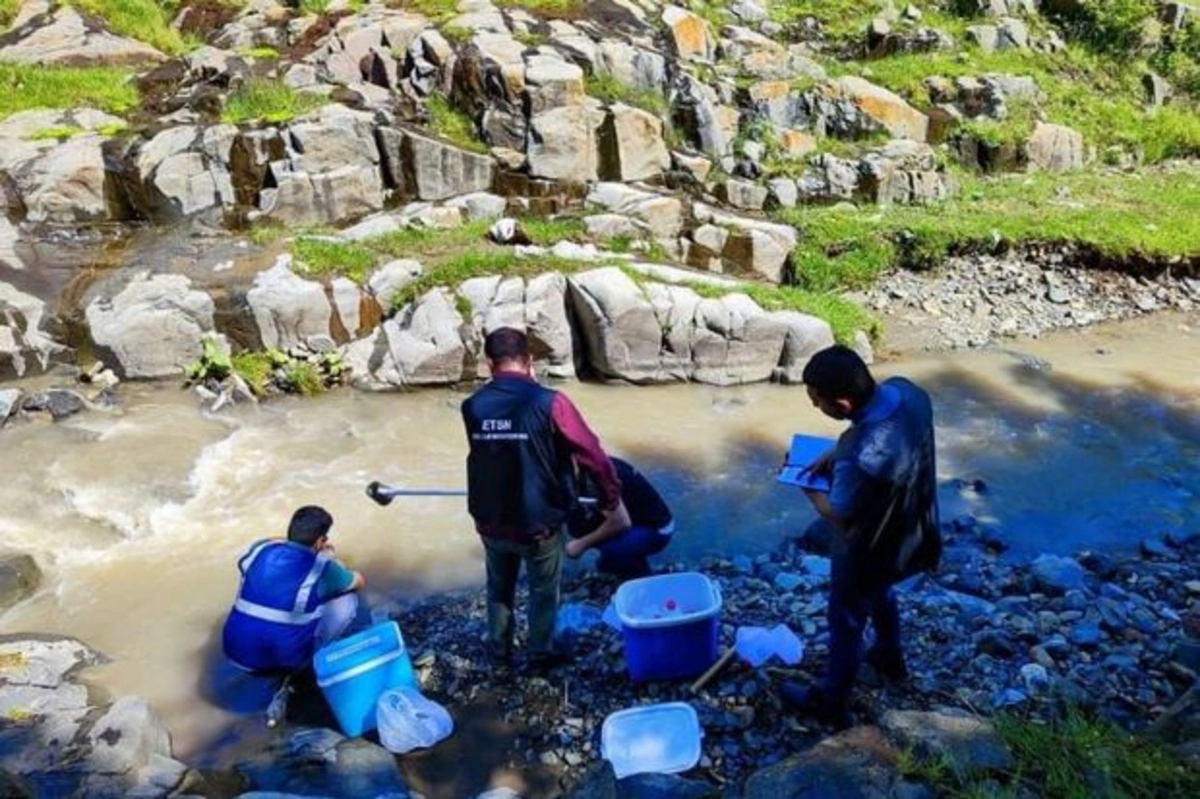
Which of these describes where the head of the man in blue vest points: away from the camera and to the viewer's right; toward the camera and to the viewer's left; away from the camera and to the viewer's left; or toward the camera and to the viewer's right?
away from the camera and to the viewer's right

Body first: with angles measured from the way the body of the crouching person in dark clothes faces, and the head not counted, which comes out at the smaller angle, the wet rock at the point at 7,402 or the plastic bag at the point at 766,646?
the wet rock

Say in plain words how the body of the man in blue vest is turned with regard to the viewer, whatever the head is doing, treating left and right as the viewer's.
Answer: facing away from the viewer and to the right of the viewer

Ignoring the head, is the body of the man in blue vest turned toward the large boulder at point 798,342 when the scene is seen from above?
yes

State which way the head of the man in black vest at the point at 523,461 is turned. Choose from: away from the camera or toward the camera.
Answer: away from the camera

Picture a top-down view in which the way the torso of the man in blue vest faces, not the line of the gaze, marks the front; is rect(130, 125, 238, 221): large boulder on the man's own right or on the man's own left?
on the man's own left

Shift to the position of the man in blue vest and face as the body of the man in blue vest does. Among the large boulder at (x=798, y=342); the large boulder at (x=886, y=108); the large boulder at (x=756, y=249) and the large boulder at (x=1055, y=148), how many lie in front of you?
4

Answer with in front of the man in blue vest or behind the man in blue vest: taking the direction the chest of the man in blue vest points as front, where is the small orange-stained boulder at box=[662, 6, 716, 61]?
in front

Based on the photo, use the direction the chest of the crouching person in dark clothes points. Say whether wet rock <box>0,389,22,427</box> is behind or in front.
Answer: in front

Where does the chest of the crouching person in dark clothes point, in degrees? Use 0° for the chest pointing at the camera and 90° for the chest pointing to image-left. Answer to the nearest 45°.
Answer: approximately 90°

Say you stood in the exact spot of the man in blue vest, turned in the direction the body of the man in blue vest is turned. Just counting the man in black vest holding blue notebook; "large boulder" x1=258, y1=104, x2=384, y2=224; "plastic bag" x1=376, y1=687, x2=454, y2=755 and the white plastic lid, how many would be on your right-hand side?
3

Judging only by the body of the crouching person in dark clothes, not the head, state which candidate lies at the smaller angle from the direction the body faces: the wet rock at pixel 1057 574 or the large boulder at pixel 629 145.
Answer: the large boulder

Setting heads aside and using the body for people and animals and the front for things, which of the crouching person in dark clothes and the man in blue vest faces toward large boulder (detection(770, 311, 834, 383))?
the man in blue vest

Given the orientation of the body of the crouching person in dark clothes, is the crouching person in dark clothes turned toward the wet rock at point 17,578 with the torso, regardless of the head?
yes

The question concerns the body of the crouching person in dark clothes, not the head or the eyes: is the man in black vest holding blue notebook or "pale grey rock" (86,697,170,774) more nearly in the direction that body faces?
the pale grey rock

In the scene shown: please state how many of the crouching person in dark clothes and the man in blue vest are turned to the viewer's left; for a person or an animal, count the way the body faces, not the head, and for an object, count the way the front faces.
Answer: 1

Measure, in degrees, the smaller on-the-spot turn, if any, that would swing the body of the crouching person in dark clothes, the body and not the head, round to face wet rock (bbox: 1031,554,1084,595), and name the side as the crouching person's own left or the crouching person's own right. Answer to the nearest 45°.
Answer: approximately 180°

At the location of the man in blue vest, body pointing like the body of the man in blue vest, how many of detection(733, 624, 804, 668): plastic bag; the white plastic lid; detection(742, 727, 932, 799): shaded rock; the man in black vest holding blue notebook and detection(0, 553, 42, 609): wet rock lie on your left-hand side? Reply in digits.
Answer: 1
